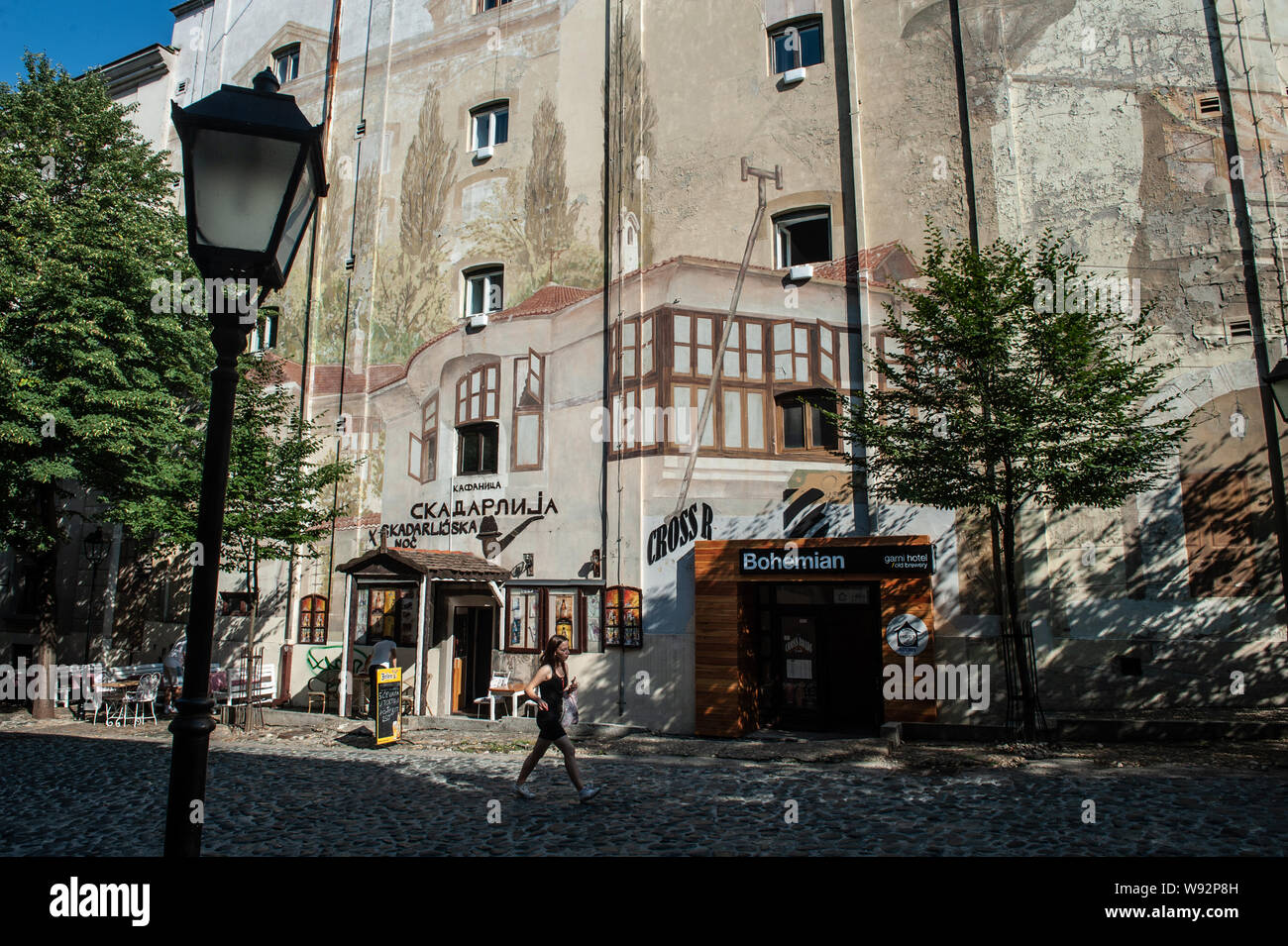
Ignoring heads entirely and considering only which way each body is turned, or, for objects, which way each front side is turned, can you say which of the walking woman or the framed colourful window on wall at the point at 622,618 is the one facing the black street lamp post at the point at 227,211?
the framed colourful window on wall

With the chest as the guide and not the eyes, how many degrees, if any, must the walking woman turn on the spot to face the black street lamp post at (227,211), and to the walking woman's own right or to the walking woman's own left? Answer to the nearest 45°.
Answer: approximately 90° to the walking woman's own right

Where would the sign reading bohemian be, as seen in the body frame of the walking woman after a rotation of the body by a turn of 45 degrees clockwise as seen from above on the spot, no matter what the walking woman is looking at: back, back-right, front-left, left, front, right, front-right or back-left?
left

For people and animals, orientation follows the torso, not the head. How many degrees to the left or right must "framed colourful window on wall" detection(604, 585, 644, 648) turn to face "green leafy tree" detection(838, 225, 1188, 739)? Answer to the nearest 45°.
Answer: approximately 45° to its left

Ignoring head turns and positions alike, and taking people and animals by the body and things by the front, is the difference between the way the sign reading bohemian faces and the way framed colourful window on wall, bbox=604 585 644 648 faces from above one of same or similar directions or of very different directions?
same or similar directions

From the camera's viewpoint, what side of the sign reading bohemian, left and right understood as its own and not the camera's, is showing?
front

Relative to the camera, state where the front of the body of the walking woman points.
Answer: to the viewer's right

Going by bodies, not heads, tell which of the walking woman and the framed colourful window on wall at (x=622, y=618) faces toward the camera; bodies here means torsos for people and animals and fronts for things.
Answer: the framed colourful window on wall

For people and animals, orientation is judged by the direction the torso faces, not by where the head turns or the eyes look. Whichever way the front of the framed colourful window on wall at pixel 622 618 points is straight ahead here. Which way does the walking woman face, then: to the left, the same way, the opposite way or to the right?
to the left

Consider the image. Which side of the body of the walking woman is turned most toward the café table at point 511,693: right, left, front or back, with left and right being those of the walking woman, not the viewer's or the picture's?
left

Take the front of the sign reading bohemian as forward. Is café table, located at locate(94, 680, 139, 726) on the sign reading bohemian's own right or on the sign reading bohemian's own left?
on the sign reading bohemian's own right

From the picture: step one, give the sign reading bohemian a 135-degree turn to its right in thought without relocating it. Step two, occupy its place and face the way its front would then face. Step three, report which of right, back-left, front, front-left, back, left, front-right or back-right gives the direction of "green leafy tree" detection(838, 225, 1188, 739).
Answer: back

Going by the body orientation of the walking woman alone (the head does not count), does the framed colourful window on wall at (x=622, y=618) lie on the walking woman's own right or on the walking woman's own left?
on the walking woman's own left

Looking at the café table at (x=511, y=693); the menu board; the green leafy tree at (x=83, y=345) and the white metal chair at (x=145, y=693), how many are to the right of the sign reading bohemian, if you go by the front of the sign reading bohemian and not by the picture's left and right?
4

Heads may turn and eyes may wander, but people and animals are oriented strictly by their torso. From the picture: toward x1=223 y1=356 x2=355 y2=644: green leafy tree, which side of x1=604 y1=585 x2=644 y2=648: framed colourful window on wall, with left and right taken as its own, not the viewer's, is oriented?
right

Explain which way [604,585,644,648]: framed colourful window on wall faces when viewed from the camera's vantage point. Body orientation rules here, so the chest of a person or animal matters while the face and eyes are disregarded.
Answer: facing the viewer
